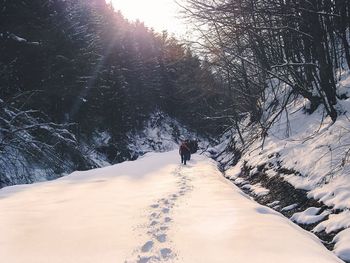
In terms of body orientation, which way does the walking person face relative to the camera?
away from the camera
